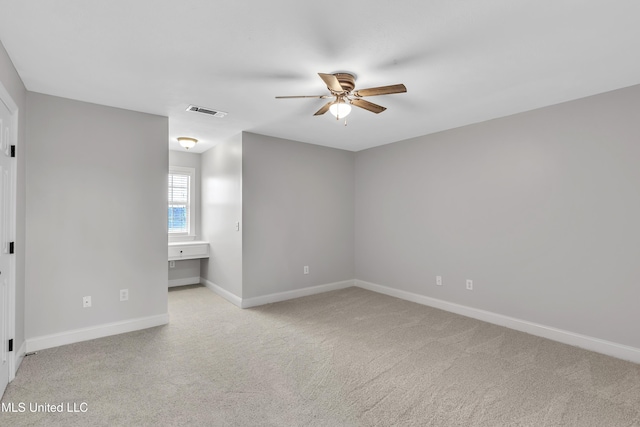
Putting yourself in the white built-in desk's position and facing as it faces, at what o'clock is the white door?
The white door is roughly at 1 o'clock from the white built-in desk.

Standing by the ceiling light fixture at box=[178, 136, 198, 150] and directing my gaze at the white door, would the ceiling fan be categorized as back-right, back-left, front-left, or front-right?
front-left

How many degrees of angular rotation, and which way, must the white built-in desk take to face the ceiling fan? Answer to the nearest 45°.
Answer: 0° — it already faces it

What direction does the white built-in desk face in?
toward the camera
